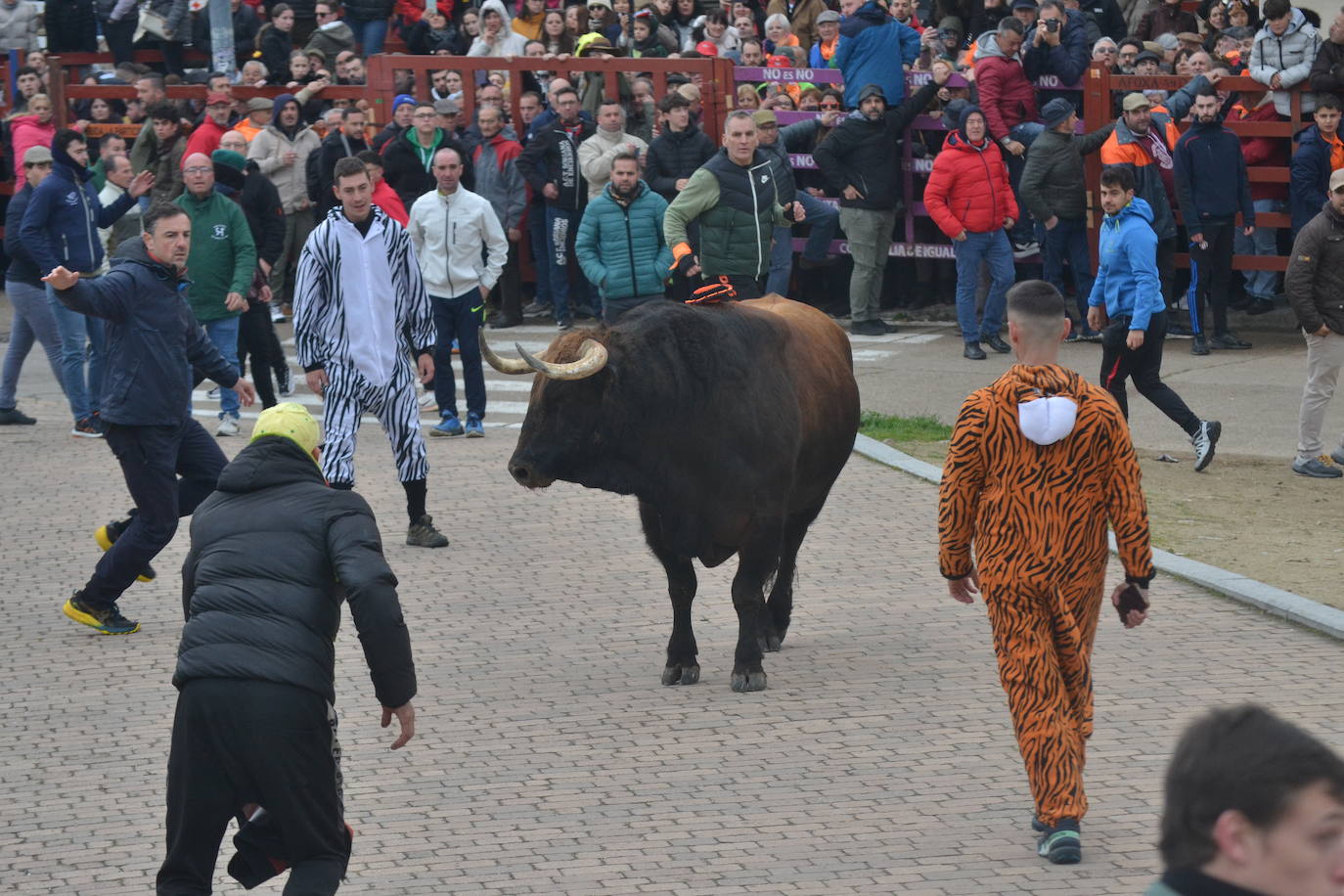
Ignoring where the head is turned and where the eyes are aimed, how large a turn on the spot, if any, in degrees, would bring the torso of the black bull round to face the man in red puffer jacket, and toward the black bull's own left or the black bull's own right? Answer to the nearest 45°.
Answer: approximately 135° to the black bull's own right

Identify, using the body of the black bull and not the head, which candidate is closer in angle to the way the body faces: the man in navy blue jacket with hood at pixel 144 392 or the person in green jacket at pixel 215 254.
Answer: the man in navy blue jacket with hood

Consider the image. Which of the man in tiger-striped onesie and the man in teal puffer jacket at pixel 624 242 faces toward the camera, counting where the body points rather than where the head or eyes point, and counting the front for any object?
the man in teal puffer jacket

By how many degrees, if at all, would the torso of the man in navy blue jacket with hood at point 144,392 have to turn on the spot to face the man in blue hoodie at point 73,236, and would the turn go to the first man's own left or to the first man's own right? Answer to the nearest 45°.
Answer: approximately 135° to the first man's own left

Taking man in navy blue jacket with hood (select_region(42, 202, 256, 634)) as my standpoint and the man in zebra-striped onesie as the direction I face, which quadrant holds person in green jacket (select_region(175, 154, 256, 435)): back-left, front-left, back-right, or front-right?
front-left

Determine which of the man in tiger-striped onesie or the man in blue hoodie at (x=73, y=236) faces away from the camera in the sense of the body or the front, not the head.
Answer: the man in tiger-striped onesie

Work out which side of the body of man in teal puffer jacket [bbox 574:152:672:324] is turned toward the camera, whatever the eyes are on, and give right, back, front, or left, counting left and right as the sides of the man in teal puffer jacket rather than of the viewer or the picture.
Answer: front

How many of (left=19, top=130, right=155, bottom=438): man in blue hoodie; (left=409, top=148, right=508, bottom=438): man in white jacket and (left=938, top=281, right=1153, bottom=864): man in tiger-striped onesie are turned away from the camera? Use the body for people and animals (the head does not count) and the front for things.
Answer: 1

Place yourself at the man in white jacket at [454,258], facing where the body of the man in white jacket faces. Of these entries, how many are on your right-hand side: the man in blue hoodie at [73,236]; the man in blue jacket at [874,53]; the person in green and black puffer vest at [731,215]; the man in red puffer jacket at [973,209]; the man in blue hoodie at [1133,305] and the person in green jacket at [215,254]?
2

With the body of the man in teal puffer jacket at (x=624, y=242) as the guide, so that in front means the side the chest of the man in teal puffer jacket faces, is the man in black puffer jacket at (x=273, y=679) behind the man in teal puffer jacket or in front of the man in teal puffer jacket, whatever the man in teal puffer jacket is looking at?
in front

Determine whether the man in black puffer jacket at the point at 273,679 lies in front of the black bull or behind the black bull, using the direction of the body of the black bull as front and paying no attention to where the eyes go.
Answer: in front

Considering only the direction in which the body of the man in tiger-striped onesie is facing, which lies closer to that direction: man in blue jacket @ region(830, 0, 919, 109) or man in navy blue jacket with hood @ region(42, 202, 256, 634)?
the man in blue jacket

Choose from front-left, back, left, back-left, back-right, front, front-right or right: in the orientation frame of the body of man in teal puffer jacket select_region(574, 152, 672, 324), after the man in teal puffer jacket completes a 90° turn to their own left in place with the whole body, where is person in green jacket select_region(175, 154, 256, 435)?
back

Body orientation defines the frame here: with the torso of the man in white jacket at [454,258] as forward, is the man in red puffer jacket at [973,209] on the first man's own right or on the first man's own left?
on the first man's own left

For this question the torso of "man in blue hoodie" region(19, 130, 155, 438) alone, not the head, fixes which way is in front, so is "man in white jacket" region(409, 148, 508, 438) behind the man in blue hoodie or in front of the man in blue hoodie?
in front
